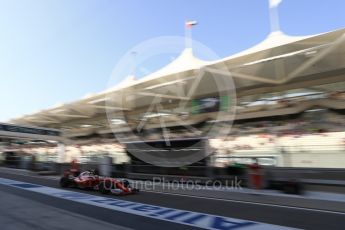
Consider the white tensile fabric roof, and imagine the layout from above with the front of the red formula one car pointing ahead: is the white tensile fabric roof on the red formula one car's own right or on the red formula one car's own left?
on the red formula one car's own left

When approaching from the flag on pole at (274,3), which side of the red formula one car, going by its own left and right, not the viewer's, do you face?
left

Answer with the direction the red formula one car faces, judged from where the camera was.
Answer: facing the viewer and to the right of the viewer
